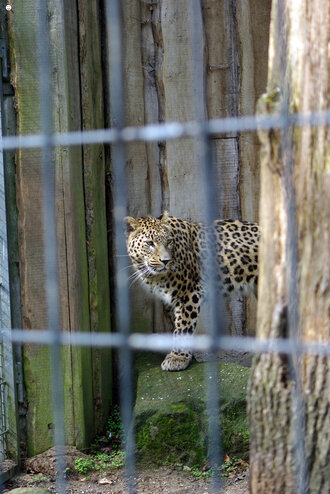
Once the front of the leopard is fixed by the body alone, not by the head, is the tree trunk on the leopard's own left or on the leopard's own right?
on the leopard's own left

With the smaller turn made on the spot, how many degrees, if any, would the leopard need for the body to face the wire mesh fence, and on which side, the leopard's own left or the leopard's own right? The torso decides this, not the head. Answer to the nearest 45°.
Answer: approximately 90° to the leopard's own left

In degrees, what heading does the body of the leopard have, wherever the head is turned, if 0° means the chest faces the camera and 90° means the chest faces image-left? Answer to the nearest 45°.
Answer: approximately 90°
